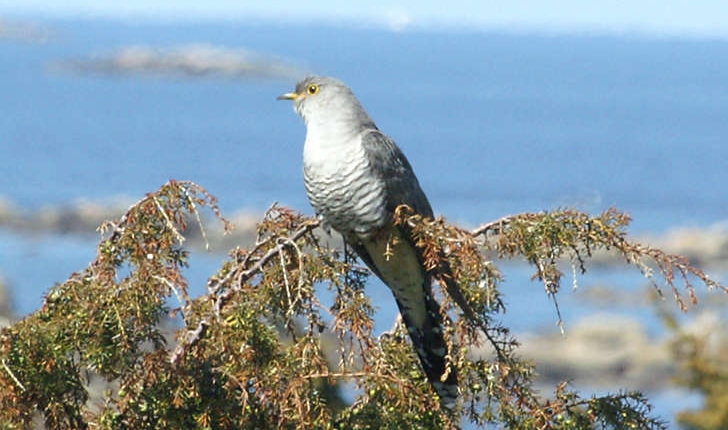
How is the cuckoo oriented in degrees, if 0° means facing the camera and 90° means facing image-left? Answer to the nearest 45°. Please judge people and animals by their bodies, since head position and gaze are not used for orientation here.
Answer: approximately 45°

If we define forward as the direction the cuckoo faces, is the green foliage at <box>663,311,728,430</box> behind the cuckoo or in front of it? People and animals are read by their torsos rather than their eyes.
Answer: behind

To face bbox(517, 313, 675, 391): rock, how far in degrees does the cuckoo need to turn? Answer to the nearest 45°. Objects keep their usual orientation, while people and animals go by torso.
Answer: approximately 135° to its right
